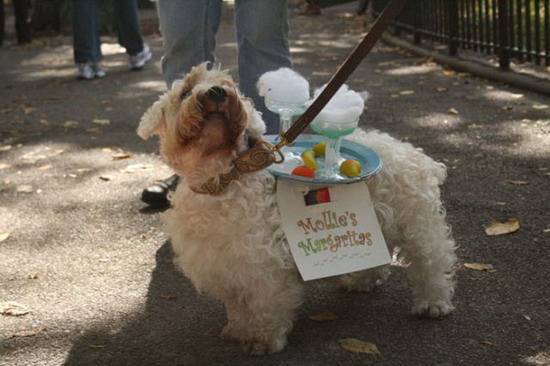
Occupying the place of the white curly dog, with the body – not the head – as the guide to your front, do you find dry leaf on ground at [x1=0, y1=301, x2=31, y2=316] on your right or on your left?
on your right

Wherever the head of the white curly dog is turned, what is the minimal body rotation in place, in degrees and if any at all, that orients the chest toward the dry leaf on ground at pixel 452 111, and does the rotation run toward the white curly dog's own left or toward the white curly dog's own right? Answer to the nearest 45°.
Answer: approximately 135° to the white curly dog's own right

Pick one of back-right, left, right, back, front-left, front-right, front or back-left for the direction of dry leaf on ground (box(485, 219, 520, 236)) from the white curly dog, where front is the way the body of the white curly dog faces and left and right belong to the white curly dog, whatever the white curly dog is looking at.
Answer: back

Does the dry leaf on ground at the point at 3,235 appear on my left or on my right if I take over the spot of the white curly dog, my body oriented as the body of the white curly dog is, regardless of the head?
on my right

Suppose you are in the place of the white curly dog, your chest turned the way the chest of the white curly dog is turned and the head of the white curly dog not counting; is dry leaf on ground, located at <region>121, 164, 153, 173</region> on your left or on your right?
on your right

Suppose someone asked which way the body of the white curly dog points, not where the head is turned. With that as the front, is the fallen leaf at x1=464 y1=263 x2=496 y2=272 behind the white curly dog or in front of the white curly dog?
behind

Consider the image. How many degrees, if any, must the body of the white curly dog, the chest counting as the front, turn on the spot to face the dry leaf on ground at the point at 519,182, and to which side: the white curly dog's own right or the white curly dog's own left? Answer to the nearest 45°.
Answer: approximately 180°
